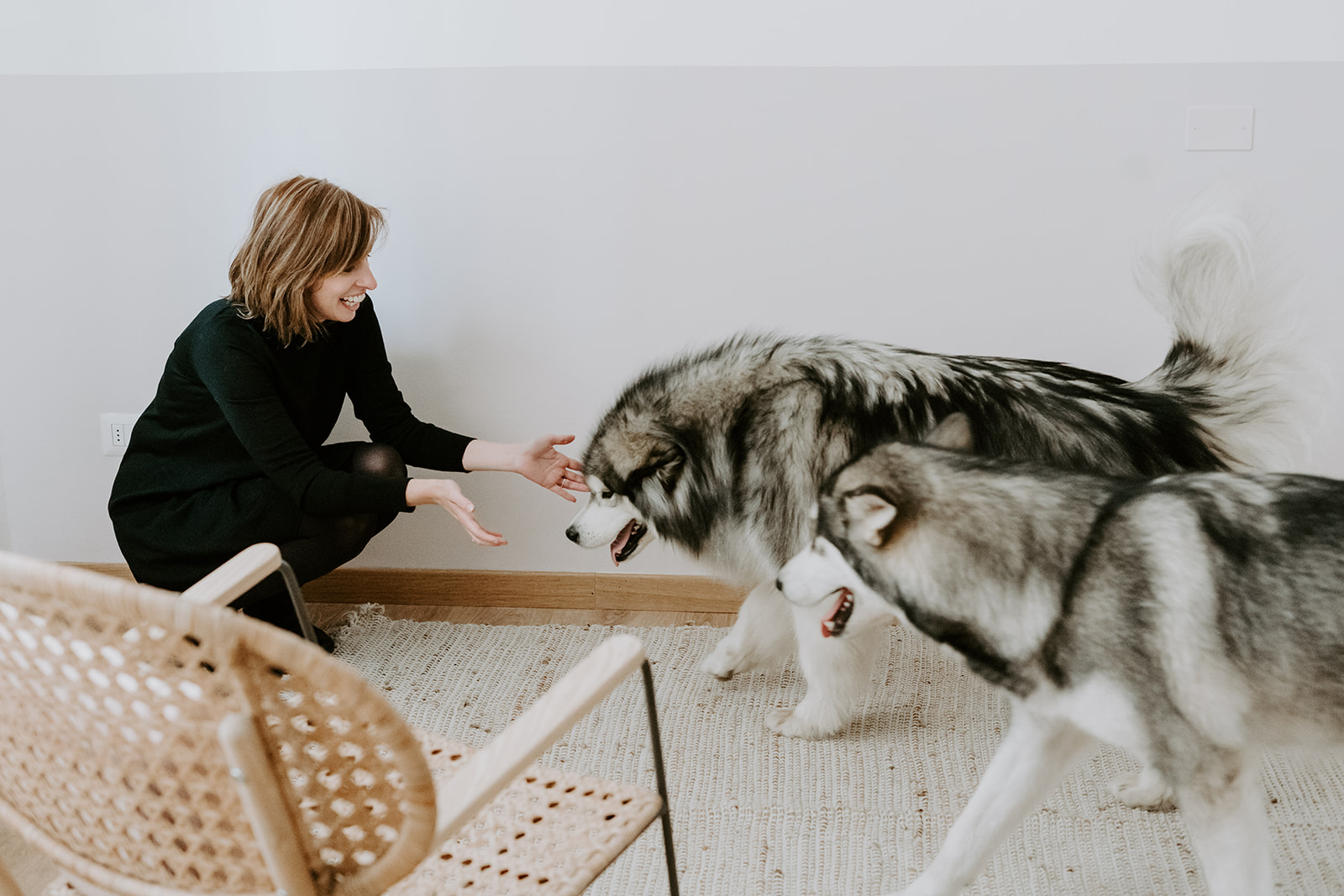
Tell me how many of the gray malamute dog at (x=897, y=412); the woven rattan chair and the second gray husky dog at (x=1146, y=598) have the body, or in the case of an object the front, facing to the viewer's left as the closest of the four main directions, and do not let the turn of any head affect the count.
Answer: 2

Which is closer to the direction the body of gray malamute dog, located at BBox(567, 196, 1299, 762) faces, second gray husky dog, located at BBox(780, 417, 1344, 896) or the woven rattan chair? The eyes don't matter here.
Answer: the woven rattan chair

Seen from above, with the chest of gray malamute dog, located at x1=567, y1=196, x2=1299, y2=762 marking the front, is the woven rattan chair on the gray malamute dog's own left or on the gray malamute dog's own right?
on the gray malamute dog's own left

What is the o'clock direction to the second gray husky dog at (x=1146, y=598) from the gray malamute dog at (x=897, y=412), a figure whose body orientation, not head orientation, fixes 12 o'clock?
The second gray husky dog is roughly at 8 o'clock from the gray malamute dog.

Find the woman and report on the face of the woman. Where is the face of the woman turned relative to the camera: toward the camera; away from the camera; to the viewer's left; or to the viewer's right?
to the viewer's right

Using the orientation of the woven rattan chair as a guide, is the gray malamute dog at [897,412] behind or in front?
in front

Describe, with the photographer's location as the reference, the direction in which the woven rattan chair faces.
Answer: facing away from the viewer and to the right of the viewer

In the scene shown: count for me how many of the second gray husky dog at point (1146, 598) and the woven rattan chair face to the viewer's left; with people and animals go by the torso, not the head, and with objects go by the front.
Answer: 1

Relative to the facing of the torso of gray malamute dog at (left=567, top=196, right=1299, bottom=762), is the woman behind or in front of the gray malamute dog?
in front

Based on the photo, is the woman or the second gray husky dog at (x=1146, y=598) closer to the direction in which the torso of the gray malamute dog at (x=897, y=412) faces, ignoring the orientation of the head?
the woman

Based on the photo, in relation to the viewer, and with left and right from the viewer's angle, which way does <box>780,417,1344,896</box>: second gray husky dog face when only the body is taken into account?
facing to the left of the viewer

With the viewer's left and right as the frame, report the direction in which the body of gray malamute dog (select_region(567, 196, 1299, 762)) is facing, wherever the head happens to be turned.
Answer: facing to the left of the viewer
